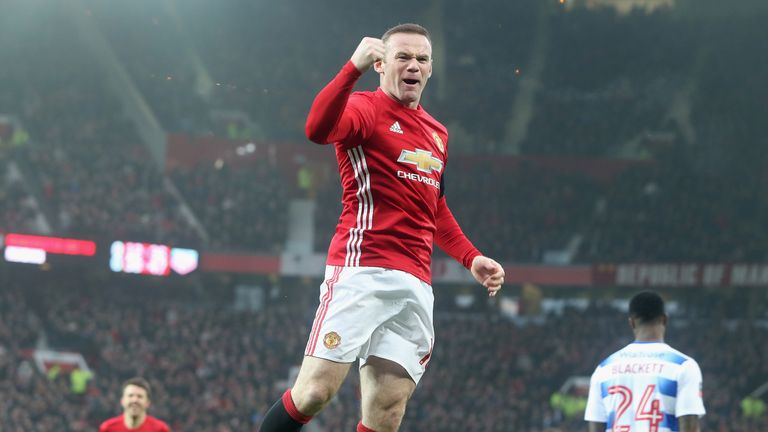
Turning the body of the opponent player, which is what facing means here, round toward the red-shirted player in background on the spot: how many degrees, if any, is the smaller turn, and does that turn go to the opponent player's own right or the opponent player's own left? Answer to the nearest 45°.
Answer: approximately 45° to the opponent player's own left

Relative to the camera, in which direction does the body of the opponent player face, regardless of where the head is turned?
away from the camera

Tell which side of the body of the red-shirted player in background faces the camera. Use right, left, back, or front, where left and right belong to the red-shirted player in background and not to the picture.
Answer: front

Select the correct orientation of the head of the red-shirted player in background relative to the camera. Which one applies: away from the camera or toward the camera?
toward the camera

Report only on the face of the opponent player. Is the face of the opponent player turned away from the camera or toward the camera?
away from the camera

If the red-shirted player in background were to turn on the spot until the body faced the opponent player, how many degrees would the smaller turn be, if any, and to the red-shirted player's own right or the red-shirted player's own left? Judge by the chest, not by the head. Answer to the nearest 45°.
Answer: approximately 45° to the red-shirted player's own left

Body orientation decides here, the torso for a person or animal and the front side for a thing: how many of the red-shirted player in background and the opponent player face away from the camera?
1

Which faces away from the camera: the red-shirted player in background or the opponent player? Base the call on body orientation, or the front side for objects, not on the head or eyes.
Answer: the opponent player
